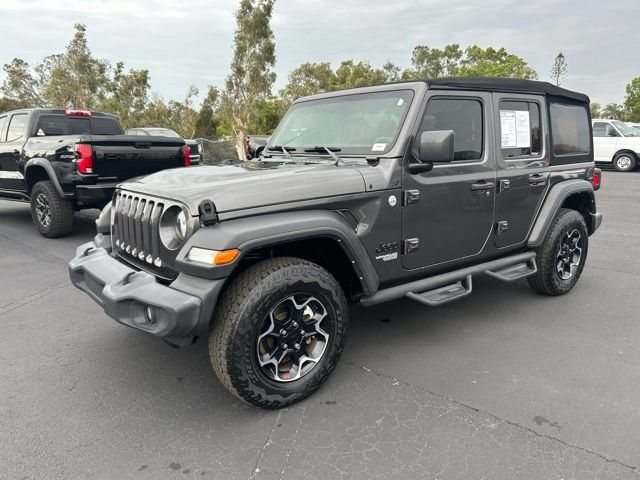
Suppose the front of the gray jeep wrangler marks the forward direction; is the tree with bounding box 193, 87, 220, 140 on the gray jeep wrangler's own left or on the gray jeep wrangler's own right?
on the gray jeep wrangler's own right

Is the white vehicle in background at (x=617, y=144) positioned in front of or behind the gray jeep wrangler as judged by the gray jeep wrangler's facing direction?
behind

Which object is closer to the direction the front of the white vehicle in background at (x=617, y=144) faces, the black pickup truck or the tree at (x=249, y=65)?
the black pickup truck

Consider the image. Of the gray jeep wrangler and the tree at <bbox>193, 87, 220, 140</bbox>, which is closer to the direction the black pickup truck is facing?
the tree

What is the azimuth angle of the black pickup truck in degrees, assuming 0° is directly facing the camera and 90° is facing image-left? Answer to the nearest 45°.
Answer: approximately 135°

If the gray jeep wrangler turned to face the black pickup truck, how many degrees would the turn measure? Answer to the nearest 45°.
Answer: approximately 90° to its right
